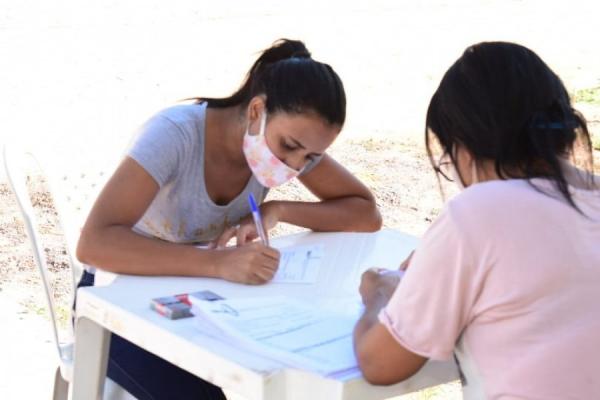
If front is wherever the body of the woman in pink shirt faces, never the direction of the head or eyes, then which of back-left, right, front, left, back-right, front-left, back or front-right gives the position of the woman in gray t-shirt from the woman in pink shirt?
front

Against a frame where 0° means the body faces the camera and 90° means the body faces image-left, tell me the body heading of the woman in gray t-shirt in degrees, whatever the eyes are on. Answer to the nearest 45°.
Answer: approximately 315°

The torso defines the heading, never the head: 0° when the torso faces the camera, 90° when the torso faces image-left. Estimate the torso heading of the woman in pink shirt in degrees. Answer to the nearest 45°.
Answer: approximately 135°

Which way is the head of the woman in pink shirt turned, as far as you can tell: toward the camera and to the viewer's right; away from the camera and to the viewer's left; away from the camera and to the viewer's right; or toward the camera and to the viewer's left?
away from the camera and to the viewer's left

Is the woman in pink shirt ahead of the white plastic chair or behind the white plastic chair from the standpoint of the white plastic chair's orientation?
ahead

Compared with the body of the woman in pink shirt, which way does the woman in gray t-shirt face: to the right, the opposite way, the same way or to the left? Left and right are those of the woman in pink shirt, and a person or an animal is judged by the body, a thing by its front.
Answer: the opposite way

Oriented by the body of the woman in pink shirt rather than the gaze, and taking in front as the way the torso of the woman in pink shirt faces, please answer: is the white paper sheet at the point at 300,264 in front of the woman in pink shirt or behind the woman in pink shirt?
in front

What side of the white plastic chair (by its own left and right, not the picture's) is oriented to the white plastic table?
front

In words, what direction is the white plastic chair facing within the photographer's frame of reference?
facing the viewer and to the right of the viewer

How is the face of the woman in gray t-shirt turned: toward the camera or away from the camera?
toward the camera
